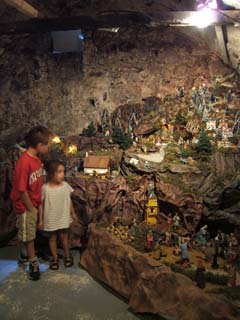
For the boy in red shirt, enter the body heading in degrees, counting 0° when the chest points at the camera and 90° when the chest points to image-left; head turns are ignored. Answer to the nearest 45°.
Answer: approximately 315°

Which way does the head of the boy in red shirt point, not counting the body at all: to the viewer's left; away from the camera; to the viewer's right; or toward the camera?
to the viewer's right

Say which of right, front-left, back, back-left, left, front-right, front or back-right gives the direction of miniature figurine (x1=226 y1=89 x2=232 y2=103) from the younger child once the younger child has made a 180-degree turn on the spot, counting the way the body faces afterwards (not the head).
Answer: front-right

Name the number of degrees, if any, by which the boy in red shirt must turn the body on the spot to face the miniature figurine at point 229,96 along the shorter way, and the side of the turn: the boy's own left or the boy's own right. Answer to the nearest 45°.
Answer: approximately 90° to the boy's own left

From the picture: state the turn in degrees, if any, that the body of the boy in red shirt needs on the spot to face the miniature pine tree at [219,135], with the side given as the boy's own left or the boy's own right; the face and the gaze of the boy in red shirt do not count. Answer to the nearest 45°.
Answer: approximately 90° to the boy's own left

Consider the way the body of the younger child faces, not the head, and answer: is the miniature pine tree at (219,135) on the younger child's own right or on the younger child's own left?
on the younger child's own left
